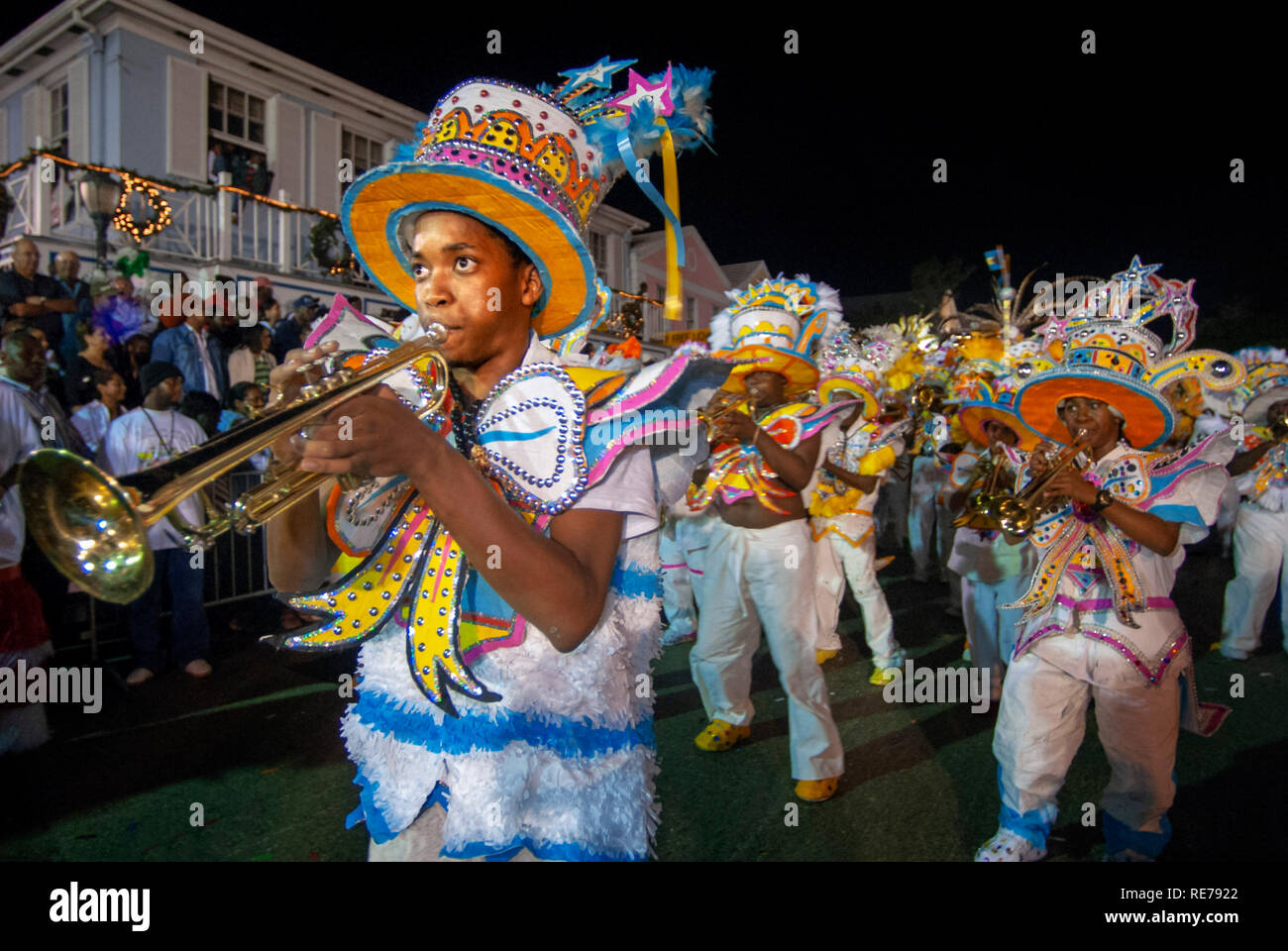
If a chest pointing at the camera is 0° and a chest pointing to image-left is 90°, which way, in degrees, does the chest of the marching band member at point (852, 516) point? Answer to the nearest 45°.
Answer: approximately 45°

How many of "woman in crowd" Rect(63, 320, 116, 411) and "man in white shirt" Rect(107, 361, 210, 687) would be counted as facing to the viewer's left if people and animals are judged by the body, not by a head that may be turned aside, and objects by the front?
0

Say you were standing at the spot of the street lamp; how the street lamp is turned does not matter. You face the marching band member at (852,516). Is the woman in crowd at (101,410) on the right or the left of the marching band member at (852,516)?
right

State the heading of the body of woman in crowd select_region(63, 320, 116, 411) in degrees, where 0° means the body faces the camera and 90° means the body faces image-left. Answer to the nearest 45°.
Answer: approximately 315°

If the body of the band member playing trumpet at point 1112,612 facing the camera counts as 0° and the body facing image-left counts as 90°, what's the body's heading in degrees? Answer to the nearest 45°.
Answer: approximately 45°

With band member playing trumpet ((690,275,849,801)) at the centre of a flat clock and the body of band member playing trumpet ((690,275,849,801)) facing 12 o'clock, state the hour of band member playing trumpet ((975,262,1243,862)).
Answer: band member playing trumpet ((975,262,1243,862)) is roughly at 9 o'clock from band member playing trumpet ((690,275,849,801)).
